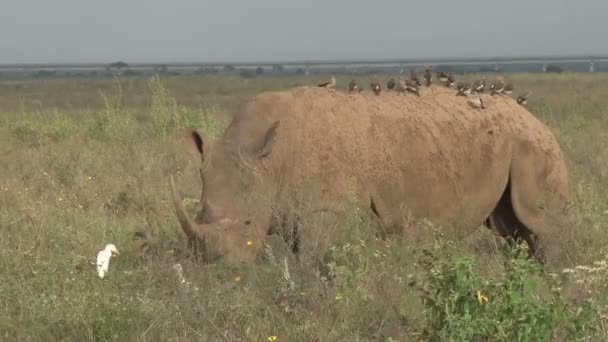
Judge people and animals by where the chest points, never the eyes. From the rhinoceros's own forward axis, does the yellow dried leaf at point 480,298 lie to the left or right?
on its left

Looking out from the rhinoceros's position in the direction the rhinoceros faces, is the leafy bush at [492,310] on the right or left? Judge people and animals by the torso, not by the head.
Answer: on its left

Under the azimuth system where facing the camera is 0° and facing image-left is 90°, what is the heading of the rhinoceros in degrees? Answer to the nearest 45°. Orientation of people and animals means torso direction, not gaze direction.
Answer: approximately 90°
